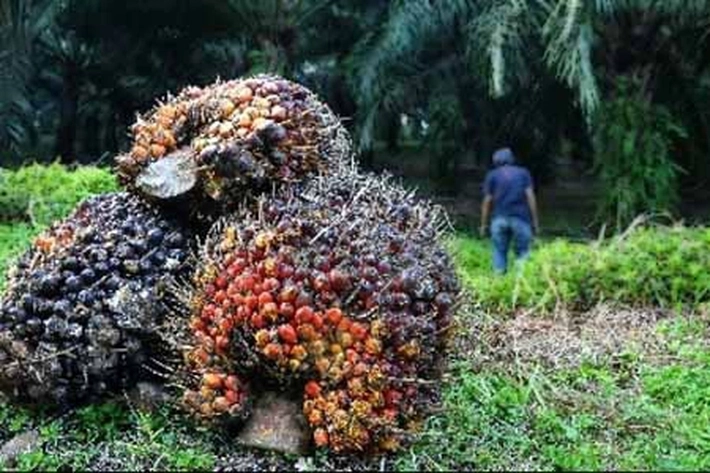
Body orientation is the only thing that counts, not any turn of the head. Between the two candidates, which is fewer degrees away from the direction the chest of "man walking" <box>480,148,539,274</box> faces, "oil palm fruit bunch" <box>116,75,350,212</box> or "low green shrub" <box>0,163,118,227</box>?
the low green shrub

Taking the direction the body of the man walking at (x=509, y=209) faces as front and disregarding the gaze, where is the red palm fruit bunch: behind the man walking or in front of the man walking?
behind

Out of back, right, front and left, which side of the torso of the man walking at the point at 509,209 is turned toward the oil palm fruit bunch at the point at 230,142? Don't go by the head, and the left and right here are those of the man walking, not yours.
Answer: back

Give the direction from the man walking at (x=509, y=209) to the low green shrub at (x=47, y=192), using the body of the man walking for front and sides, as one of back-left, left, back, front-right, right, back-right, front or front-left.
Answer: left

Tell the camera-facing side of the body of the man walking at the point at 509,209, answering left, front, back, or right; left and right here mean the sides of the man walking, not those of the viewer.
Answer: back

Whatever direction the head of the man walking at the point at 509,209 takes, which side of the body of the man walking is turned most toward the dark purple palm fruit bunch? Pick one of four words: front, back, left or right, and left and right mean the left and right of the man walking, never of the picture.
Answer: back

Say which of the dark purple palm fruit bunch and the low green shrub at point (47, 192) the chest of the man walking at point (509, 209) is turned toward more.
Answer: the low green shrub
